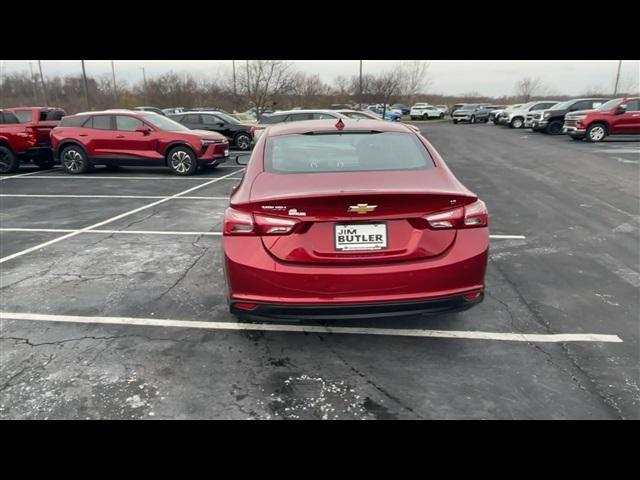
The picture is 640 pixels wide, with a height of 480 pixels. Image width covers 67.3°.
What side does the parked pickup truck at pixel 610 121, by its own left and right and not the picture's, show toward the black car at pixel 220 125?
front

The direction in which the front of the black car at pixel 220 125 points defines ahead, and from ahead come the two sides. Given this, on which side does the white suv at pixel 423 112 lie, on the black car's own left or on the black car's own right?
on the black car's own left

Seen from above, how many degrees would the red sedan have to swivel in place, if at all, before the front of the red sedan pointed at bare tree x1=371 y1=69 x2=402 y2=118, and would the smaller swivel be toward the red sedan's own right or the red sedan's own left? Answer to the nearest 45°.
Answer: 0° — it already faces it

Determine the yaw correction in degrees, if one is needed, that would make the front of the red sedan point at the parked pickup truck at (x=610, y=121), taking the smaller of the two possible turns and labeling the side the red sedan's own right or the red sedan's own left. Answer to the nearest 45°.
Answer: approximately 45° to the red sedan's own right

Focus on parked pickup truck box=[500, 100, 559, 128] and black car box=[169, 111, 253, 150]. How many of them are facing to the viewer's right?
1

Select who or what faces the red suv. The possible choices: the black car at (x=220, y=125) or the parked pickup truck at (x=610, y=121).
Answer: the parked pickup truck

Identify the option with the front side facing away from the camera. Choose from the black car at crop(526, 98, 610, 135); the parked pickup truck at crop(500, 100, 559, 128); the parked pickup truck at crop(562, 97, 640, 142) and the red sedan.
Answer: the red sedan

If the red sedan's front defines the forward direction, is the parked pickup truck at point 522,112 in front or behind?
in front

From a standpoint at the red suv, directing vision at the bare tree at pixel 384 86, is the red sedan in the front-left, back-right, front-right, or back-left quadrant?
back-right

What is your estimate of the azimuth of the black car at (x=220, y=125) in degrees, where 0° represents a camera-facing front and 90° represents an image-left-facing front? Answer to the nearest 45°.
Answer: approximately 270°

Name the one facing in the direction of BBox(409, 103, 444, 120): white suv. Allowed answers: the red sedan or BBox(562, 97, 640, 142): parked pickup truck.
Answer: the red sedan

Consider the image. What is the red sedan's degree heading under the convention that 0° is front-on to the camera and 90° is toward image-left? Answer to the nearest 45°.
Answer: approximately 180°

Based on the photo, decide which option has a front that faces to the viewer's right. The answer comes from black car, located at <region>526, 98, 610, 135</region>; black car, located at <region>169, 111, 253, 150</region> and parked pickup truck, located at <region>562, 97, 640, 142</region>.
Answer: black car, located at <region>169, 111, 253, 150</region>

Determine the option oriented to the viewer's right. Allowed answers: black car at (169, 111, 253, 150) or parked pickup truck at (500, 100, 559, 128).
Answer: the black car

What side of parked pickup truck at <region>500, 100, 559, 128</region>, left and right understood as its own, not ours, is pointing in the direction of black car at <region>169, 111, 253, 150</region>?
front
